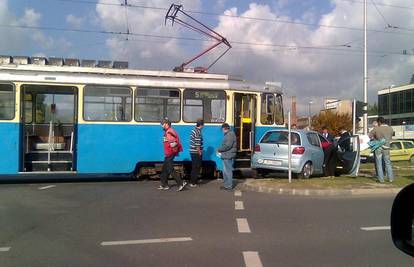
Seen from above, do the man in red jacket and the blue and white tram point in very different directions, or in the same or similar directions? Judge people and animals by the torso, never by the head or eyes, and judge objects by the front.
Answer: very different directions

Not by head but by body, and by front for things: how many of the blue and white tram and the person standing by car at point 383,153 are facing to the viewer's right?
1

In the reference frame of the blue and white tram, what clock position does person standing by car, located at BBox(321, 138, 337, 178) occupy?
The person standing by car is roughly at 12 o'clock from the blue and white tram.

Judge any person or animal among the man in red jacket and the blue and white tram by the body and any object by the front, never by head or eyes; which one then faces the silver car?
the blue and white tram

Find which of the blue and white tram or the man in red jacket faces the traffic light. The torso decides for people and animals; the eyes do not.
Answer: the blue and white tram

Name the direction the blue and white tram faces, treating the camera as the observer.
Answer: facing to the right of the viewer

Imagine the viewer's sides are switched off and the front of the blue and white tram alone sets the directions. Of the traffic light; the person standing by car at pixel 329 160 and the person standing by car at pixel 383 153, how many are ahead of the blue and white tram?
3
